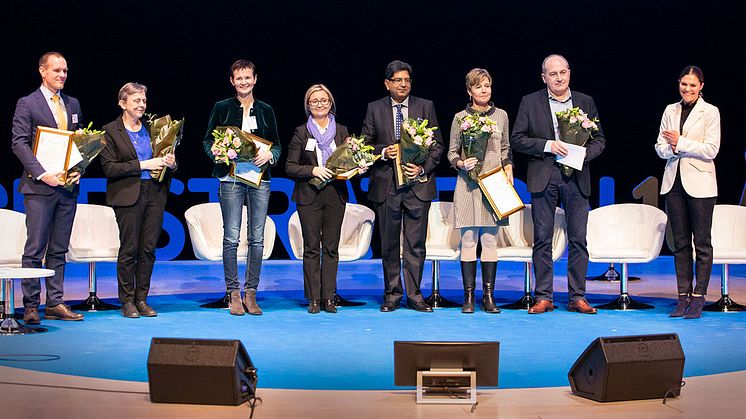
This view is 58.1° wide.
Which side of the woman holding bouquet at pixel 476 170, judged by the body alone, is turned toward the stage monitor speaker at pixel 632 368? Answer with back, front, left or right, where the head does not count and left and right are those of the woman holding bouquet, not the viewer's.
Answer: front

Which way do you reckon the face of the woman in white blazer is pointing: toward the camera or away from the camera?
toward the camera

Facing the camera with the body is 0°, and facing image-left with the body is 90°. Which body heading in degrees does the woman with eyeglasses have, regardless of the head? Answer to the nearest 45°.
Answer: approximately 0°

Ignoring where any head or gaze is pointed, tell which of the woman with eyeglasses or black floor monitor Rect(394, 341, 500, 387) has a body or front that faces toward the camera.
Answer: the woman with eyeglasses

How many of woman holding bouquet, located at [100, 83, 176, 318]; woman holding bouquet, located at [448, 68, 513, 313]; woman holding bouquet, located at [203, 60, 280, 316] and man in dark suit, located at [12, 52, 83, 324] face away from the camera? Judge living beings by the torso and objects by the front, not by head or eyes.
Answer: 0

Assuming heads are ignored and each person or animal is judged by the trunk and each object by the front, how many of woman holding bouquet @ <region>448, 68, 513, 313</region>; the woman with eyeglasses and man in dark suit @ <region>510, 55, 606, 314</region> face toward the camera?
3

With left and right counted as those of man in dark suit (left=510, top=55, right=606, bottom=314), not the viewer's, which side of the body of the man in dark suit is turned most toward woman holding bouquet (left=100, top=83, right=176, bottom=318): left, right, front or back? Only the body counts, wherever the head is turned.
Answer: right

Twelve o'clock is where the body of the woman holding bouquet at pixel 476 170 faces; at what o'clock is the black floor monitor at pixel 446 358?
The black floor monitor is roughly at 12 o'clock from the woman holding bouquet.

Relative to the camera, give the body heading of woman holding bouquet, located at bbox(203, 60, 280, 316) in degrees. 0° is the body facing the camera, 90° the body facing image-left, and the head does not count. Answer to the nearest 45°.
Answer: approximately 0°

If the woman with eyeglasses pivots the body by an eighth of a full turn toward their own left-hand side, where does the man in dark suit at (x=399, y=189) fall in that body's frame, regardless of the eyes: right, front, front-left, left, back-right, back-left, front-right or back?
front-left

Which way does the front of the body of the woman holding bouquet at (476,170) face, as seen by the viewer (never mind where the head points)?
toward the camera

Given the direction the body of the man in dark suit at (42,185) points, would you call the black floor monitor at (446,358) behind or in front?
in front

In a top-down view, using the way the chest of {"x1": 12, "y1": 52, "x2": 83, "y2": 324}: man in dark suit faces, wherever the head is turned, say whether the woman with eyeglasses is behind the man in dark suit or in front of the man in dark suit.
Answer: in front

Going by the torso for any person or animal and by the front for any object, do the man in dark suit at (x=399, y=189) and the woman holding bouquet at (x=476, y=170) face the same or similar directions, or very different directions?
same or similar directions

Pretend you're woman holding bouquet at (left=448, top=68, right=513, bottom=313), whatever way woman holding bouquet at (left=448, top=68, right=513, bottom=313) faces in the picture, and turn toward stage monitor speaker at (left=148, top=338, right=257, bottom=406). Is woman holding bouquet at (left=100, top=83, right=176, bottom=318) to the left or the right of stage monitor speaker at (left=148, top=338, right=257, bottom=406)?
right

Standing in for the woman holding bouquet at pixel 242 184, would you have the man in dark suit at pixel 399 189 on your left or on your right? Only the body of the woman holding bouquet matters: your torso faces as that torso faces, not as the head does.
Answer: on your left

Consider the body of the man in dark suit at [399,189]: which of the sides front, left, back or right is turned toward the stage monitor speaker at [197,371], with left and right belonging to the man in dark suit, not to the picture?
front

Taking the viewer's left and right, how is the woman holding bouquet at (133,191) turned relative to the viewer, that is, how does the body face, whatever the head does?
facing the viewer and to the right of the viewer

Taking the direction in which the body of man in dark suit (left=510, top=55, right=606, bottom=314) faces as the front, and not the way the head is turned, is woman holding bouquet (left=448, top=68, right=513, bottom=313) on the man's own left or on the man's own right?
on the man's own right
